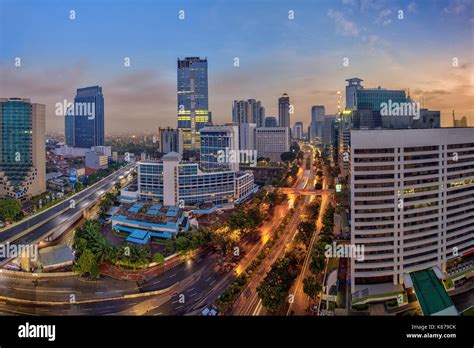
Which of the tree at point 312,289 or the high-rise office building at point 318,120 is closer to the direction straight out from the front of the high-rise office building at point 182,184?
the tree

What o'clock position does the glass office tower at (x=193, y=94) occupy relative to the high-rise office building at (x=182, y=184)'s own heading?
The glass office tower is roughly at 6 o'clock from the high-rise office building.

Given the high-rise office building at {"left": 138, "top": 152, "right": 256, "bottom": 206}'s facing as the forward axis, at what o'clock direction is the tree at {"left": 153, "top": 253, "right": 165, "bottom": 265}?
The tree is roughly at 12 o'clock from the high-rise office building.

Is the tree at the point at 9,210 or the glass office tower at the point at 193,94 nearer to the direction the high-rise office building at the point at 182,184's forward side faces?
the tree

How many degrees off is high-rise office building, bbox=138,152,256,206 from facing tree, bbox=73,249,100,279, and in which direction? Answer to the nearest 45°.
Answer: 0° — it already faces it

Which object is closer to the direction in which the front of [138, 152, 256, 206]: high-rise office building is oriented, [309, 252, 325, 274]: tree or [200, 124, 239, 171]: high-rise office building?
the tree

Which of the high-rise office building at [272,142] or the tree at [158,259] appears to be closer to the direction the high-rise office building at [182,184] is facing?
the tree

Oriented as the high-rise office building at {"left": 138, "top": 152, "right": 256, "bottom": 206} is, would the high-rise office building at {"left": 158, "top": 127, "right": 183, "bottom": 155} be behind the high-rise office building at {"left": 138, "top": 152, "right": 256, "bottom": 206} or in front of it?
behind

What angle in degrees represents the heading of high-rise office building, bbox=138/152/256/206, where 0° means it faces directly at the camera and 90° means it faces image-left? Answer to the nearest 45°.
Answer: approximately 0°
